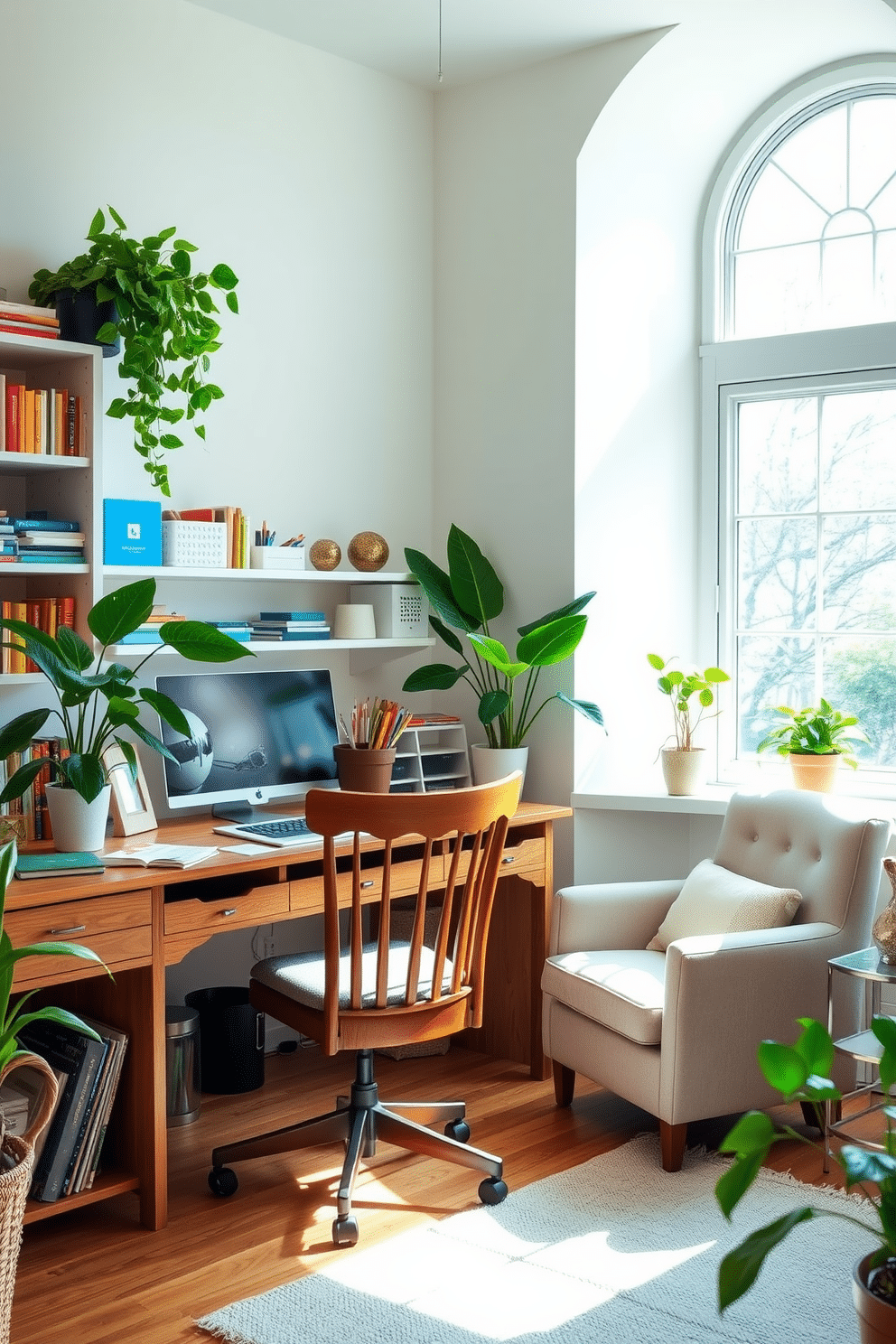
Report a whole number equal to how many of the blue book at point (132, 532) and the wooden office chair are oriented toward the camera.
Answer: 1

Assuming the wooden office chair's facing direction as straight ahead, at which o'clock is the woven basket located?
The woven basket is roughly at 9 o'clock from the wooden office chair.

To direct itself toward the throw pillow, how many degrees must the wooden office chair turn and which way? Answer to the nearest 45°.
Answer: approximately 90° to its right

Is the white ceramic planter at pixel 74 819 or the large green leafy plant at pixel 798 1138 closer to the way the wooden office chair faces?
the white ceramic planter

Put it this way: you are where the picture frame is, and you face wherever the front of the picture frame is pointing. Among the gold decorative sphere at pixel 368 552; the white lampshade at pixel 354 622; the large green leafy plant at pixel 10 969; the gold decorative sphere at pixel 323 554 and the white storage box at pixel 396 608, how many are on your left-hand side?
4

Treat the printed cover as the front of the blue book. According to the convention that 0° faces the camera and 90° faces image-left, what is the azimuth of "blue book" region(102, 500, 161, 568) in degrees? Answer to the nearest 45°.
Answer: approximately 0°

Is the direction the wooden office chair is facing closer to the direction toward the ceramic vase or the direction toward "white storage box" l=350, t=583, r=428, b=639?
the white storage box
